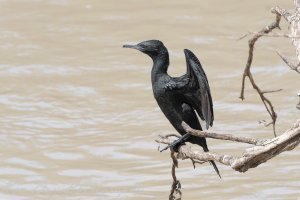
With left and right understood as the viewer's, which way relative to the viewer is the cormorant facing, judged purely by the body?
facing to the left of the viewer
